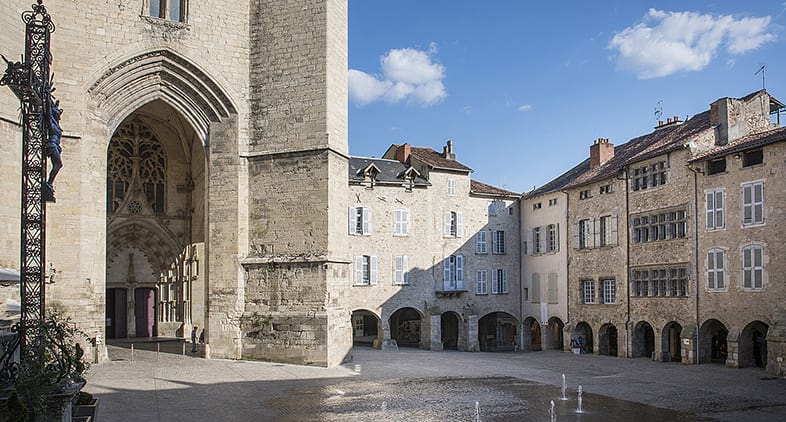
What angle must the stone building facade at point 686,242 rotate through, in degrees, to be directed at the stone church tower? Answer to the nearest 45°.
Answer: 0° — it already faces it

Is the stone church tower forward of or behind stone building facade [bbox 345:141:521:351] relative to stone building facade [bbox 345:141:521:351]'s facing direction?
forward

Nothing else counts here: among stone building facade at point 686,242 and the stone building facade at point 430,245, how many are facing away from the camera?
0

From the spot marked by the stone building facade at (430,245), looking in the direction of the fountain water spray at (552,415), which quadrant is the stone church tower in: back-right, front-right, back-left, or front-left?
front-right

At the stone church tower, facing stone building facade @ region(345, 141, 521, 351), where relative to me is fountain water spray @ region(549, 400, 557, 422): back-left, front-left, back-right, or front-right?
back-right

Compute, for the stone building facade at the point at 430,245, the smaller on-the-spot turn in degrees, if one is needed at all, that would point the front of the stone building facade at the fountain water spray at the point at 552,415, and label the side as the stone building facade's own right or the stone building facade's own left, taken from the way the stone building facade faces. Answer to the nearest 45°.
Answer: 0° — it already faces it

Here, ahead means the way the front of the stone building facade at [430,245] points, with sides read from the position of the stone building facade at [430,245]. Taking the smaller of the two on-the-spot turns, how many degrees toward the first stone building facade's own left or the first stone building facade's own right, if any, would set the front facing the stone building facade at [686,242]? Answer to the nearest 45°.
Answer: approximately 45° to the first stone building facade's own left

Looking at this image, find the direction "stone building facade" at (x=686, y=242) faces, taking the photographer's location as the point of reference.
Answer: facing the viewer and to the left of the viewer

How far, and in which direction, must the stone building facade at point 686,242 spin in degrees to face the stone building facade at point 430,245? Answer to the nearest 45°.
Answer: approximately 90° to its right

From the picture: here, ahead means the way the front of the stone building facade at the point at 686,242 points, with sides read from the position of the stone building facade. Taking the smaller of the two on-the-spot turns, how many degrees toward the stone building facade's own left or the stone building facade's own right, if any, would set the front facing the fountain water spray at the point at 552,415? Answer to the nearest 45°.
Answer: approximately 45° to the stone building facade's own left

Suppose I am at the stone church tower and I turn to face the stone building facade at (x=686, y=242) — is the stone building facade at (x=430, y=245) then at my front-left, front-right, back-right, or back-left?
front-left

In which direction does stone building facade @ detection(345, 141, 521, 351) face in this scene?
toward the camera
